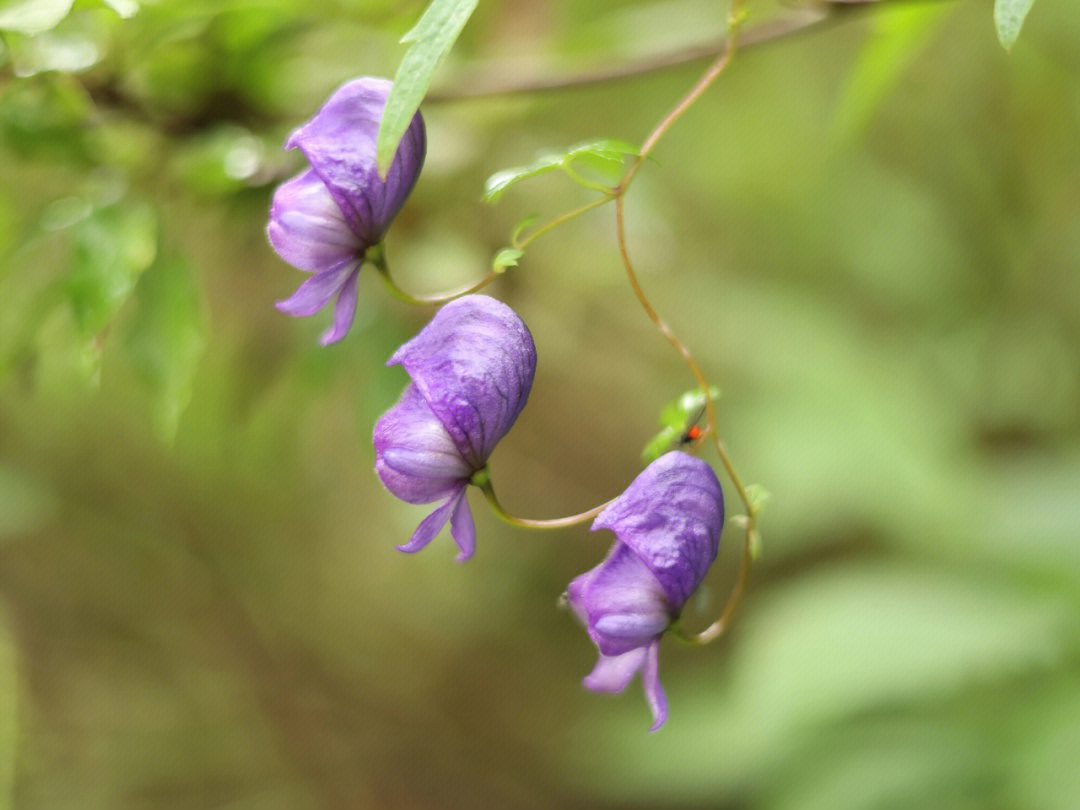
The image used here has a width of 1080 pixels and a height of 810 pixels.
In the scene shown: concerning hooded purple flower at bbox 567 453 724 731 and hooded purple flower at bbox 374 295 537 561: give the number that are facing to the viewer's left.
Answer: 2

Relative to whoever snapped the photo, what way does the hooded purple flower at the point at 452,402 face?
facing to the left of the viewer

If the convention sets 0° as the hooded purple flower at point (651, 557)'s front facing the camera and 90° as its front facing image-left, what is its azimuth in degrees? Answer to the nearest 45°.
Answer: approximately 90°
